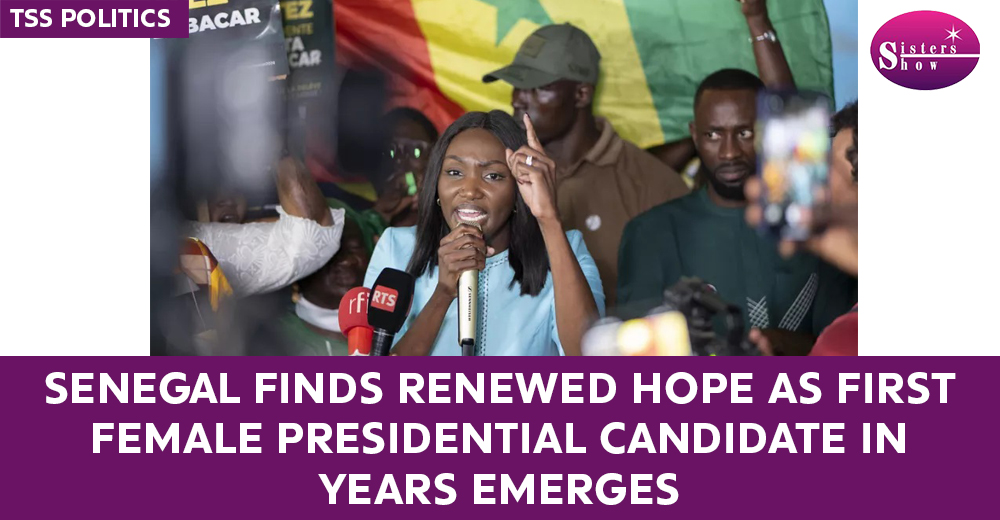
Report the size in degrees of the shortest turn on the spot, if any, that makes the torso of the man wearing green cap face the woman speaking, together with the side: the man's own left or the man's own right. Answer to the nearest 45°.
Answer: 0° — they already face them

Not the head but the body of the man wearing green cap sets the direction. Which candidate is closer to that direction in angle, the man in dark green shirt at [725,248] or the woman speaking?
the woman speaking

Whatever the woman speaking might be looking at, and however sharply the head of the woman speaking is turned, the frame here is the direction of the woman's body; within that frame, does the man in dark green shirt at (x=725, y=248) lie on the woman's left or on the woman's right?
on the woman's left

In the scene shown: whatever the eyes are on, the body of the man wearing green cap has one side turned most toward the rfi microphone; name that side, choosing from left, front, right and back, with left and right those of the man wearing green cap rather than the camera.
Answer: front

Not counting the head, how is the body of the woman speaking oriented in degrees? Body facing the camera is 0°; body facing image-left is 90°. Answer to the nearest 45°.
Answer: approximately 0°

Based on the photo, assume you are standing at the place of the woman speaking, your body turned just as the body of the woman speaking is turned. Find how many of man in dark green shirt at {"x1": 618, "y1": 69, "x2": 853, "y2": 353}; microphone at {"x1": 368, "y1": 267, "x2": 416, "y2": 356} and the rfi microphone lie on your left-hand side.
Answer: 1

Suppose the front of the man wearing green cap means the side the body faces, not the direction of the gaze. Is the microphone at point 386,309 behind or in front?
in front

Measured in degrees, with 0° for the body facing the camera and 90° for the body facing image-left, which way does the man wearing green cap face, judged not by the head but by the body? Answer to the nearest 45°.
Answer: approximately 45°
